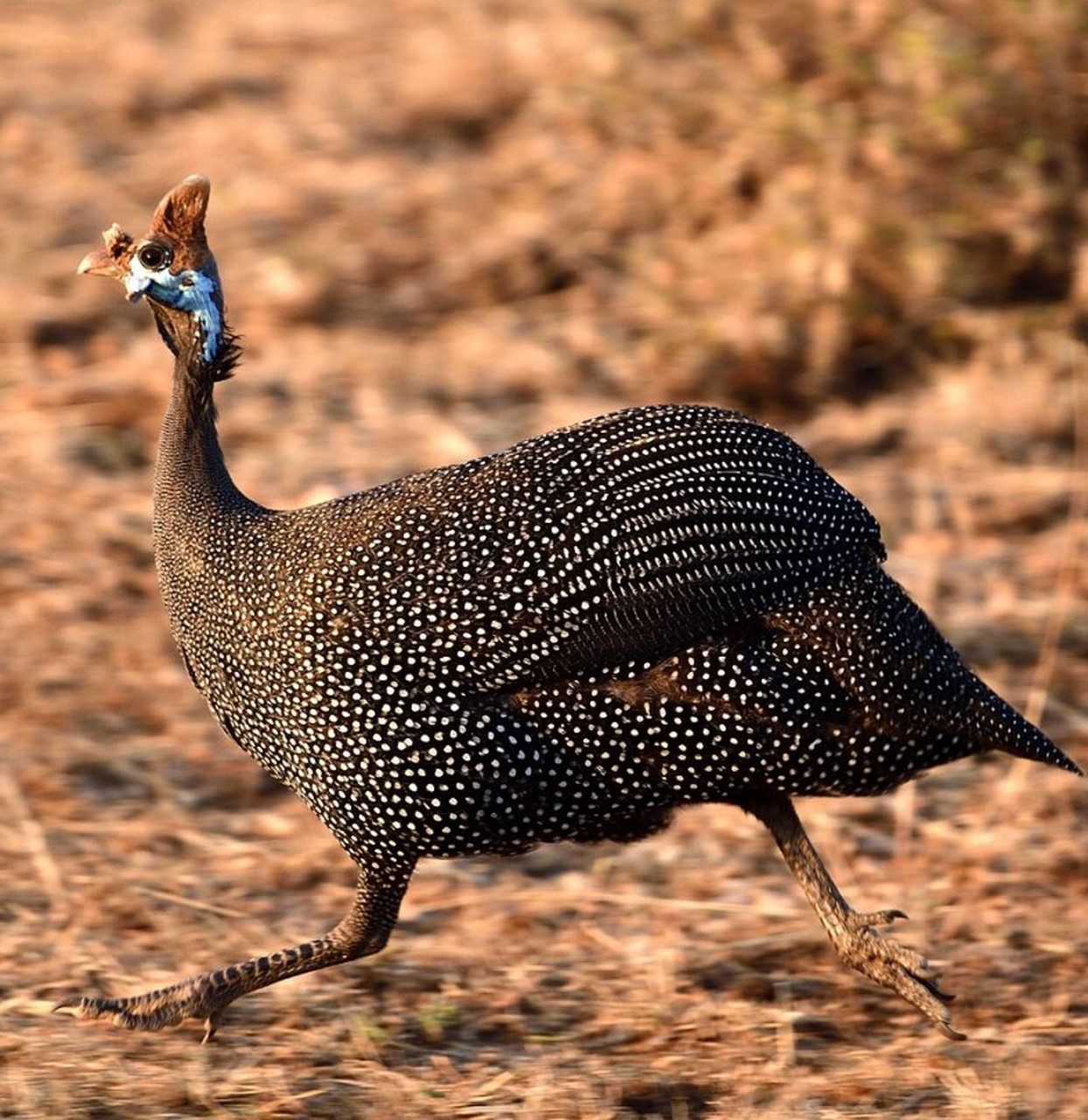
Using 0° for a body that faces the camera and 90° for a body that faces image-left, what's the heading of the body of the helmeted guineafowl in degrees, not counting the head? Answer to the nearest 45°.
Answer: approximately 90°
